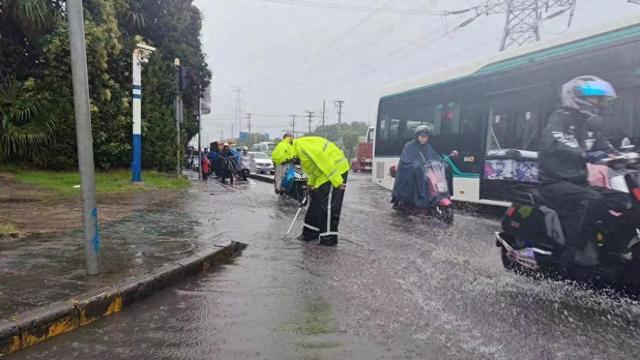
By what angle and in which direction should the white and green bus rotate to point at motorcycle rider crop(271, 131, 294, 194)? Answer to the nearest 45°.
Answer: approximately 90° to its right

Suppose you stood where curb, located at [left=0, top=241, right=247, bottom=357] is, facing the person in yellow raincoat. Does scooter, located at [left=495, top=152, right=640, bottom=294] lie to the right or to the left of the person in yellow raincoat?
right

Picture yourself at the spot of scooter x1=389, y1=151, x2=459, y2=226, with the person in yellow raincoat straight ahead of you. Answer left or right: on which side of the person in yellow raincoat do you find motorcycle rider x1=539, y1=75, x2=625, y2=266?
left

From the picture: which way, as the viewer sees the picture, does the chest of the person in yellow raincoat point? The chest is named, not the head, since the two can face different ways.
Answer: to the viewer's left

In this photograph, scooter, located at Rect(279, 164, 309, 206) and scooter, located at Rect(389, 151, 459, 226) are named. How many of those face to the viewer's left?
0

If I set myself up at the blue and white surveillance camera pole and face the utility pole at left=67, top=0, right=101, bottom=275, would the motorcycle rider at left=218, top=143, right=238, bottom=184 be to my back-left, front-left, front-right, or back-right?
back-left

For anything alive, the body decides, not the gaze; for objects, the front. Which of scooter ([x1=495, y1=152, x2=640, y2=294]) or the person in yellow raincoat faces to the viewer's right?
the scooter

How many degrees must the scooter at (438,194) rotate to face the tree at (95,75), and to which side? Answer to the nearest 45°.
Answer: approximately 135° to its right

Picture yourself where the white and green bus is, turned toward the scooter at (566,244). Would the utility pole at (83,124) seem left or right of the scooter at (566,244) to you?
right

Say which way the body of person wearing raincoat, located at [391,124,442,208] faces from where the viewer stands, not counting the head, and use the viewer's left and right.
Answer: facing the viewer and to the right of the viewer
